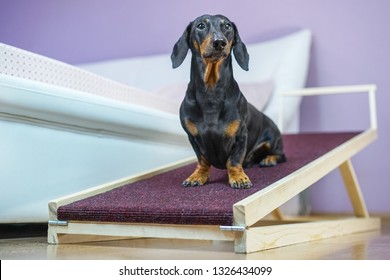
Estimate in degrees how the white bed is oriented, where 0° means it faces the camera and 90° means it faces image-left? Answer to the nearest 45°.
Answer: approximately 45°

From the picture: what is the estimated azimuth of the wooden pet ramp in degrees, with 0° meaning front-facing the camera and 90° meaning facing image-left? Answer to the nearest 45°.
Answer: approximately 45°

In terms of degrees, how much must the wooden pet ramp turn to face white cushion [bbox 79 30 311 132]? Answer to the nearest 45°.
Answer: approximately 135° to its right
